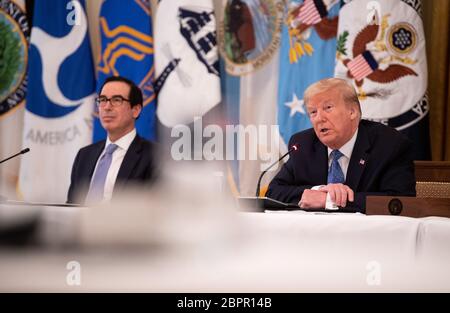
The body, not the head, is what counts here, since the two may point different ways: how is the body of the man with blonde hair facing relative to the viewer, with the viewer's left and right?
facing the viewer and to the left of the viewer

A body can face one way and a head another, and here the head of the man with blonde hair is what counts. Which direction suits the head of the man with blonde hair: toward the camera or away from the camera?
toward the camera

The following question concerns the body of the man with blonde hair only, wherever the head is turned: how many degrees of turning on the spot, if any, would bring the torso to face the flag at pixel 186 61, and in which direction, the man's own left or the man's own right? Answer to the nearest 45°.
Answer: approximately 90° to the man's own right

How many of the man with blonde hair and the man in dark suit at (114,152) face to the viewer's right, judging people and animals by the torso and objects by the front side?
0

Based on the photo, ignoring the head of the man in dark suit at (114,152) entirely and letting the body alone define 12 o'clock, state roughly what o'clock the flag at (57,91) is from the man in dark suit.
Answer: The flag is roughly at 4 o'clock from the man in dark suit.

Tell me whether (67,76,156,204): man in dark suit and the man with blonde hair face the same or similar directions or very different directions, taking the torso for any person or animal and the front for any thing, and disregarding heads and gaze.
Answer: same or similar directions

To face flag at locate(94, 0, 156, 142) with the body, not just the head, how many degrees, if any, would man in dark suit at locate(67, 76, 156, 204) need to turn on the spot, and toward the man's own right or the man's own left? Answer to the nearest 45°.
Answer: approximately 135° to the man's own right

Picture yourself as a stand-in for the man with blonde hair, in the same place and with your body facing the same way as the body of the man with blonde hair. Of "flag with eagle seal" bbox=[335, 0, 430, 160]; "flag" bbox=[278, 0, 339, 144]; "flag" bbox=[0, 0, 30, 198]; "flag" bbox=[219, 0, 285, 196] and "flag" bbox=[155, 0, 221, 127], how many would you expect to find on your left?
0

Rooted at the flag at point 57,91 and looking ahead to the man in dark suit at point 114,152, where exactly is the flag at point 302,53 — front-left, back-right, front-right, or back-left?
front-left

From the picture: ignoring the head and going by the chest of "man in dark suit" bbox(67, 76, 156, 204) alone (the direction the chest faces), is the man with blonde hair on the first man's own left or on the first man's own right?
on the first man's own left

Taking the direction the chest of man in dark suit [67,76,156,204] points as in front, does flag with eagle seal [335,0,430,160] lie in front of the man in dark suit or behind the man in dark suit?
behind

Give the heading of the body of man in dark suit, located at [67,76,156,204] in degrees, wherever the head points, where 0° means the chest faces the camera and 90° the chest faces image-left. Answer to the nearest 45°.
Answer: approximately 45°

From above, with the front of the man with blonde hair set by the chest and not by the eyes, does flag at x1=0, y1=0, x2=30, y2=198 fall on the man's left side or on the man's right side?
on the man's right side

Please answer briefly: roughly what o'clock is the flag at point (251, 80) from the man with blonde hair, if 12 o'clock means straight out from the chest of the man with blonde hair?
The flag is roughly at 4 o'clock from the man with blonde hair.

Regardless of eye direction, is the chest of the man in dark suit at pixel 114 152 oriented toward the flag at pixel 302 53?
no

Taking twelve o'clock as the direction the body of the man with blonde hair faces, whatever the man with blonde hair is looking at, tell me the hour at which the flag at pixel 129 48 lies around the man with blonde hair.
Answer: The flag is roughly at 3 o'clock from the man with blonde hair.
